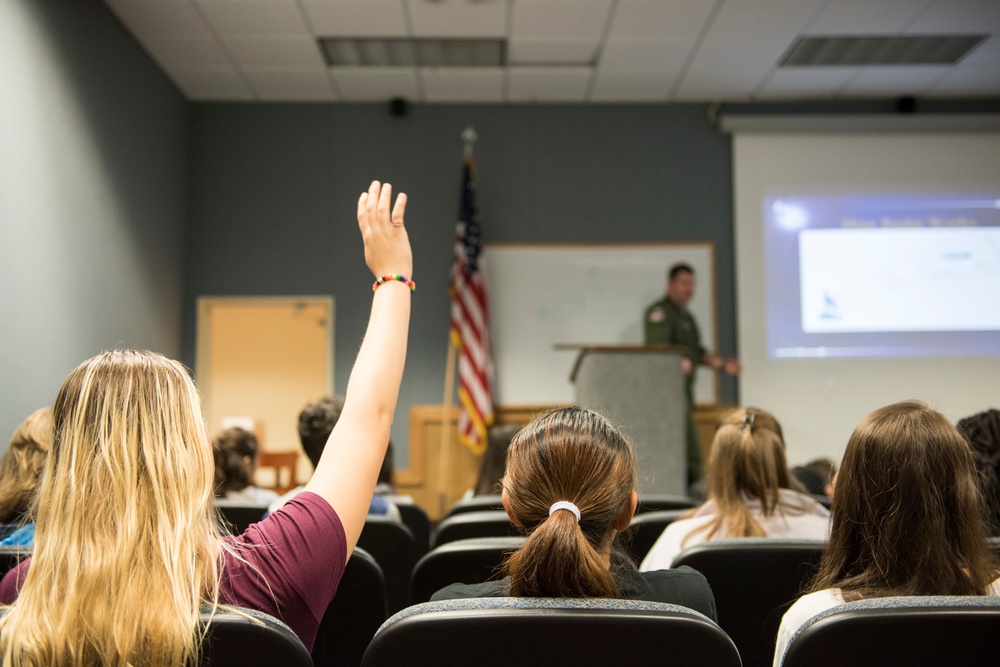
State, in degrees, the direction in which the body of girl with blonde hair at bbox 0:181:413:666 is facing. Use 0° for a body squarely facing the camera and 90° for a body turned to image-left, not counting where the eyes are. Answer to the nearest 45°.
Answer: approximately 180°

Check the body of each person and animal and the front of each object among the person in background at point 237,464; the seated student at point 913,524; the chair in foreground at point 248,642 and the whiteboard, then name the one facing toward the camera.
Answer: the whiteboard

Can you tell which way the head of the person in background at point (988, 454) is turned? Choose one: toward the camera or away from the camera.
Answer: away from the camera

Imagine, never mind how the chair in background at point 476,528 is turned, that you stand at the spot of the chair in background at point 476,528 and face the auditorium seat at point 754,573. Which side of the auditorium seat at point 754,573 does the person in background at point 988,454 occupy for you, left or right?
left

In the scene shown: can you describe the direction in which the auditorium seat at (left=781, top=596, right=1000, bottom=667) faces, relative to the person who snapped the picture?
facing away from the viewer

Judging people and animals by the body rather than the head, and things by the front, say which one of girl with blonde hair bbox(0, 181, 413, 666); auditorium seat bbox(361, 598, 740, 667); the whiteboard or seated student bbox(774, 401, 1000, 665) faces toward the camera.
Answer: the whiteboard

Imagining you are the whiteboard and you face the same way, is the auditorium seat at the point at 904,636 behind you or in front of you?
in front

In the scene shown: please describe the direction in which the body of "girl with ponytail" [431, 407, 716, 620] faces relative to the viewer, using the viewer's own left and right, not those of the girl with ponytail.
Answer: facing away from the viewer

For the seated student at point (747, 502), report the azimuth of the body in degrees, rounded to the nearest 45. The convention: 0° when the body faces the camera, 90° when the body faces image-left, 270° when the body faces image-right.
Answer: approximately 180°

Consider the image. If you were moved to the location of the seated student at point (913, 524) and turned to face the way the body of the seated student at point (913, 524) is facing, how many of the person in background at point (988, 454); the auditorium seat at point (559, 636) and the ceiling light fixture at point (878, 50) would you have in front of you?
2

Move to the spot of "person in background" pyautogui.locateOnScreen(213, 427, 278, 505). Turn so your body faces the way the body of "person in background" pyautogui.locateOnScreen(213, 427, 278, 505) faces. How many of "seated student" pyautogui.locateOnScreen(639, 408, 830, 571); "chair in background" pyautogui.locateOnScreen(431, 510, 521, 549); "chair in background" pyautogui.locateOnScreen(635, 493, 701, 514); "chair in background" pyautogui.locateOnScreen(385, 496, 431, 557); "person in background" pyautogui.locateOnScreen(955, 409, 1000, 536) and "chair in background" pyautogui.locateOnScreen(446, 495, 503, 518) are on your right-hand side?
6

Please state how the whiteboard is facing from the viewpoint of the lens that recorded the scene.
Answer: facing the viewer

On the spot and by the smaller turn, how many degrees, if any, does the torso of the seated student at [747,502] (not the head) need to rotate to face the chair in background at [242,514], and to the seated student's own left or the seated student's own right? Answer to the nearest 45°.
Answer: approximately 90° to the seated student's own left

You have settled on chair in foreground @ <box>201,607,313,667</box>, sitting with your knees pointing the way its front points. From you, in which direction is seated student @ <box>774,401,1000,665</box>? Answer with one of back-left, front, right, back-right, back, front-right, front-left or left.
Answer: right

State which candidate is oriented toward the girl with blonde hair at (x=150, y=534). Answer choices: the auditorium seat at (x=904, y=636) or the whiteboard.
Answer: the whiteboard

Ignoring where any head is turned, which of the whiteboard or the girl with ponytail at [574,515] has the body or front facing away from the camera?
the girl with ponytail

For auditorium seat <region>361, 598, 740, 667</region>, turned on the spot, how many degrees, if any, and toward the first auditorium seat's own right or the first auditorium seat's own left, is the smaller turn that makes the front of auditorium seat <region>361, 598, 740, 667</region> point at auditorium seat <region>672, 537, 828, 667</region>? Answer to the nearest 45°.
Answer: approximately 45° to the first auditorium seat's own right
